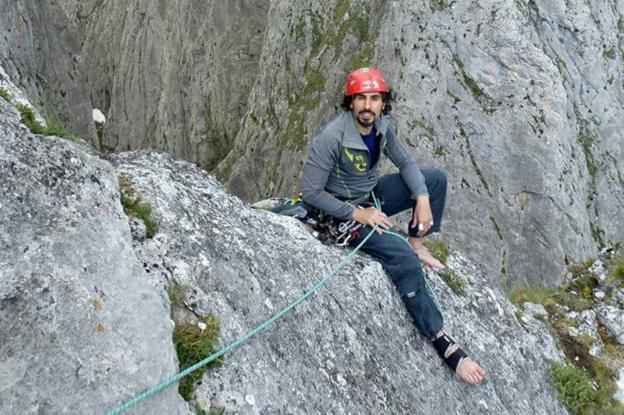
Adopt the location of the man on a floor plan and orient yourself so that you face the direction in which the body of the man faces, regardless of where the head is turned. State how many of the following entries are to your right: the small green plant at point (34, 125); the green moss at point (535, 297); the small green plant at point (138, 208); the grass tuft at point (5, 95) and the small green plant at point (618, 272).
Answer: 3

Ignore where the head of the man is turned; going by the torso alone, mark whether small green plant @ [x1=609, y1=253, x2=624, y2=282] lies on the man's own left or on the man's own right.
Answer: on the man's own left

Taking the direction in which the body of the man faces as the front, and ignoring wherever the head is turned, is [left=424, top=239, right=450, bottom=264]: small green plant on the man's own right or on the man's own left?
on the man's own left

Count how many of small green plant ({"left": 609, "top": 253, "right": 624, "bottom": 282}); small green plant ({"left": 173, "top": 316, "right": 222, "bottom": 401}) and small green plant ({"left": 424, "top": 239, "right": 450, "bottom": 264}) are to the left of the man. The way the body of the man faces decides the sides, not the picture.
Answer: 2

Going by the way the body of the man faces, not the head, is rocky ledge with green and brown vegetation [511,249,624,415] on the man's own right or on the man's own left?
on the man's own left

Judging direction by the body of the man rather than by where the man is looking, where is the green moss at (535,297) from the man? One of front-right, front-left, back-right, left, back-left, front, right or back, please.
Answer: left

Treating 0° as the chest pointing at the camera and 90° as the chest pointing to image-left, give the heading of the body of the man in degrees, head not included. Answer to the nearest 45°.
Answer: approximately 315°

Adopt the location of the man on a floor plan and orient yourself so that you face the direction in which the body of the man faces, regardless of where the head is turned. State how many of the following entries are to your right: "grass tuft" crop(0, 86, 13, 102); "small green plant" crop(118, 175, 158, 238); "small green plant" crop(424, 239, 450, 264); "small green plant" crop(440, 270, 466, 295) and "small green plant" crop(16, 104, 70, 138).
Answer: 3

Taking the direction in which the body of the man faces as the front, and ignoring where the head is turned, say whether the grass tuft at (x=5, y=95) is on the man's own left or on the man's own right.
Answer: on the man's own right

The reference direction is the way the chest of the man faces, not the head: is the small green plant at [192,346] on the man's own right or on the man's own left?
on the man's own right

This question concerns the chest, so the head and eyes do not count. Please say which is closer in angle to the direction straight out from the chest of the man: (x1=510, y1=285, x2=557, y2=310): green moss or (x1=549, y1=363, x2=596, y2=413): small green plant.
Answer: the small green plant

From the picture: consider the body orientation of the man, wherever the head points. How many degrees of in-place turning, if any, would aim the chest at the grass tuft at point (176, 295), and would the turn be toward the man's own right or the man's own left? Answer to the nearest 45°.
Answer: approximately 90° to the man's own right

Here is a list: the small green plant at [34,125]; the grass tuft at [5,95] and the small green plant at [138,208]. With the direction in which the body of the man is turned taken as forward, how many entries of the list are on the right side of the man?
3
